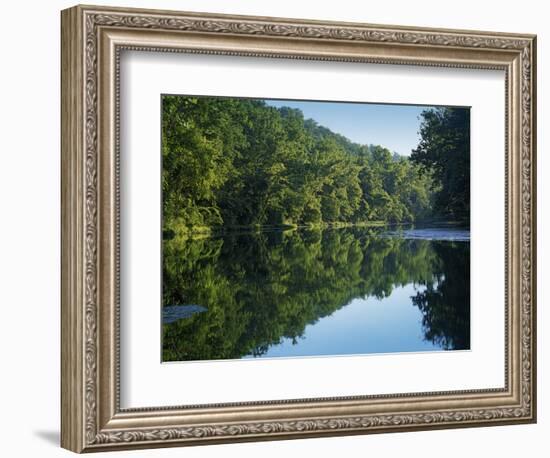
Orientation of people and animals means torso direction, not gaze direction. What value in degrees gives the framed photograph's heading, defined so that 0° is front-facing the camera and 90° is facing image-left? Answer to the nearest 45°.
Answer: approximately 315°
